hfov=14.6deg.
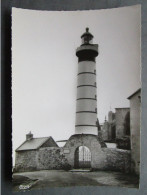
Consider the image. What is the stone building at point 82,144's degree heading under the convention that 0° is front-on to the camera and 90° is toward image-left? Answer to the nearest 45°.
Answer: approximately 0°
